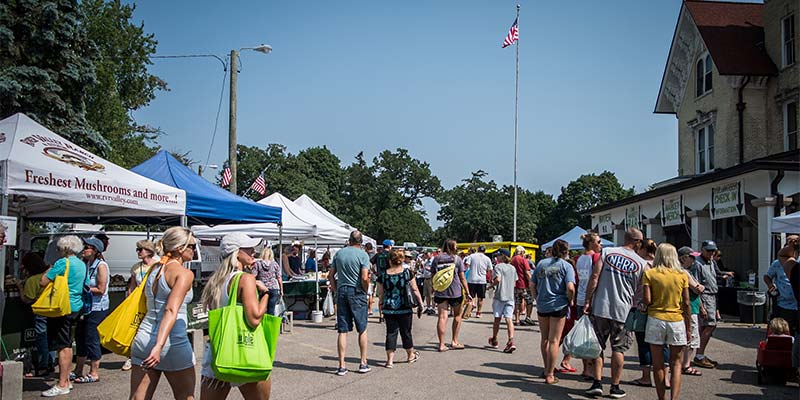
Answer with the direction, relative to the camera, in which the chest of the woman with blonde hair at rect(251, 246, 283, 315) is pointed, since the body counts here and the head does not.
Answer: away from the camera

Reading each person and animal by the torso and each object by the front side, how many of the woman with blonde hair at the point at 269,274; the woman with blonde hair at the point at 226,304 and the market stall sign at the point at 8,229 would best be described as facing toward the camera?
1

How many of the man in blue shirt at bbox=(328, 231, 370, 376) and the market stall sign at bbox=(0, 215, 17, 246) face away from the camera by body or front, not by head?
1

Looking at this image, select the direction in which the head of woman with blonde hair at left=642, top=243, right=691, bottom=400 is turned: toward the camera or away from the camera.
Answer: away from the camera

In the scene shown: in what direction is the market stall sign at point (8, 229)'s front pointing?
toward the camera

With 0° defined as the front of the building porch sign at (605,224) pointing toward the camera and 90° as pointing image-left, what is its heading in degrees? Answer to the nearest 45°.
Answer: approximately 45°

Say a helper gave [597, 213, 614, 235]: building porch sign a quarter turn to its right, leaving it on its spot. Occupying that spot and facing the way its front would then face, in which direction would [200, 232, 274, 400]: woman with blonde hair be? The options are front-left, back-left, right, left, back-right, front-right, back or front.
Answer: back-left

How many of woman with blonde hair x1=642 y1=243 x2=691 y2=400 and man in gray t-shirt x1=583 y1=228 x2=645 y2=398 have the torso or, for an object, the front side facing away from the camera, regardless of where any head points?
2

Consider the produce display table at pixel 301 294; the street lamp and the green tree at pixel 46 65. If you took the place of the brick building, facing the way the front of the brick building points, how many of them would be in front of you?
3

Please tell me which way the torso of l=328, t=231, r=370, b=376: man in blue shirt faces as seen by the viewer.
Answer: away from the camera

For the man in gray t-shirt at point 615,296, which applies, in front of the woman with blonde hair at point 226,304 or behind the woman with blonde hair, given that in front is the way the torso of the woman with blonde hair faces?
in front

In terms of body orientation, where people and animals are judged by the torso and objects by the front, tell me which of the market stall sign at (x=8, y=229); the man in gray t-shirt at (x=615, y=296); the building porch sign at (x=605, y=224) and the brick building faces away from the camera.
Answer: the man in gray t-shirt

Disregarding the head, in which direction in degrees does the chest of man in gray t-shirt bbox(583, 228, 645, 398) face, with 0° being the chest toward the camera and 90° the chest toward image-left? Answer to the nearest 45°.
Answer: approximately 180°
